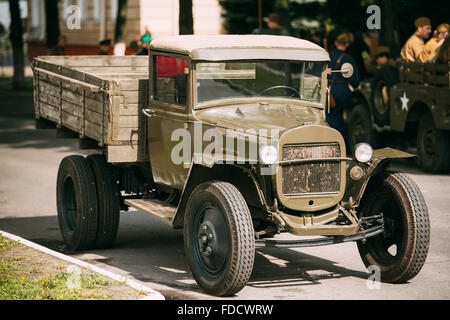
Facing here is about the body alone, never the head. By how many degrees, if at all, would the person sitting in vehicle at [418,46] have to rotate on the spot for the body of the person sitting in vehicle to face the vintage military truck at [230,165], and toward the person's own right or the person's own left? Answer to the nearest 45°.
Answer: approximately 90° to the person's own right

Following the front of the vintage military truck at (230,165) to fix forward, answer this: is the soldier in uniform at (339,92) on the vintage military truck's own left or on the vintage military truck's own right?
on the vintage military truck's own left

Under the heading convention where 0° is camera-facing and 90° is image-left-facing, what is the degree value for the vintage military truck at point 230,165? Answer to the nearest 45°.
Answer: approximately 315°

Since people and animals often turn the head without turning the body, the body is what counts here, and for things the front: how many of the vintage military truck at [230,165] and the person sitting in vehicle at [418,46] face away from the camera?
0
